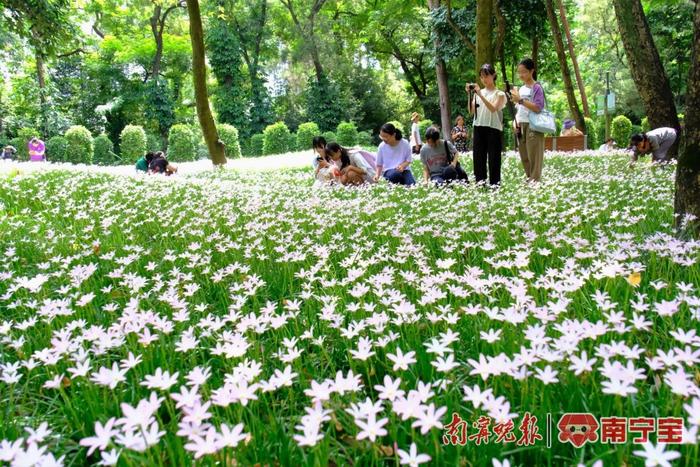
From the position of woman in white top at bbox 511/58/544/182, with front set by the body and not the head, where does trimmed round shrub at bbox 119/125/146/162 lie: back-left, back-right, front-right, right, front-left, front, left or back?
right

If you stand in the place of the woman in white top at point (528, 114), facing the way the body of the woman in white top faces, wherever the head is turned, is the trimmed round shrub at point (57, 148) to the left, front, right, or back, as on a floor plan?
right

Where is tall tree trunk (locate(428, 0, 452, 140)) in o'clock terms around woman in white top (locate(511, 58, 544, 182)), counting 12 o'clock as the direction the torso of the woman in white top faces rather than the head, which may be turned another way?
The tall tree trunk is roughly at 4 o'clock from the woman in white top.

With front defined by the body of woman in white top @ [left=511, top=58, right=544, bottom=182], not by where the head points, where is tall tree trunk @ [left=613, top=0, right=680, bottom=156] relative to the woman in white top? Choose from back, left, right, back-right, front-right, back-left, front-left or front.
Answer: back

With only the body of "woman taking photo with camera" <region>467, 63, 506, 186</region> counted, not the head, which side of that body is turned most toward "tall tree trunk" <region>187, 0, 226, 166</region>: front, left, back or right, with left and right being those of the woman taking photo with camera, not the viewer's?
right

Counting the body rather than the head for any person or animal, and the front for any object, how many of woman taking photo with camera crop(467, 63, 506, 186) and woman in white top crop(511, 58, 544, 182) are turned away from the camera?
0

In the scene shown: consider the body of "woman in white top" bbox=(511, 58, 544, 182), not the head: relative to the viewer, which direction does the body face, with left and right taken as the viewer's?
facing the viewer and to the left of the viewer
